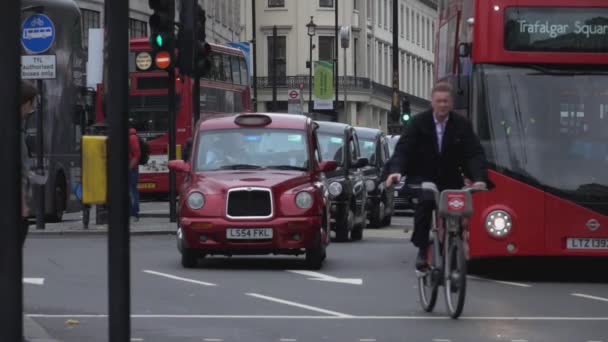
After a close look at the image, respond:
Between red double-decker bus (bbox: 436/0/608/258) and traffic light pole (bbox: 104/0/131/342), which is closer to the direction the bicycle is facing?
the traffic light pole

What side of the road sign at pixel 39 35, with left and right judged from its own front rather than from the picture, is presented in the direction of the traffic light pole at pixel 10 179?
front

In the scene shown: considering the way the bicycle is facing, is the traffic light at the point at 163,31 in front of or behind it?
behind

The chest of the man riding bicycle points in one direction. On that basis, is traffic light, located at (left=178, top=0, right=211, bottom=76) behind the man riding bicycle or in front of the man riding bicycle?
behind

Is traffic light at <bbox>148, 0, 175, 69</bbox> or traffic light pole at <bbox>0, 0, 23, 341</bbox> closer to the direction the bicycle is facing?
the traffic light pole
